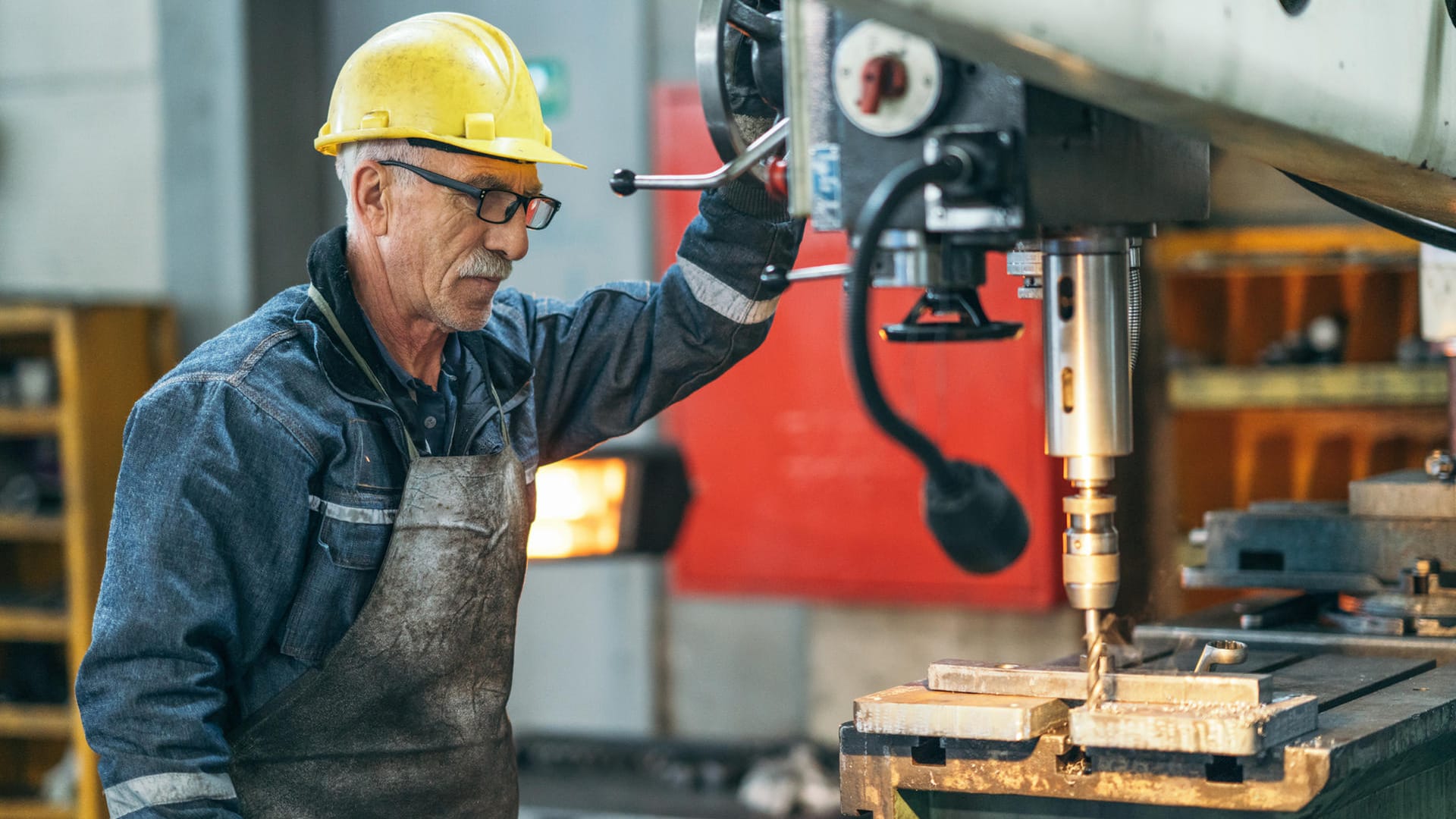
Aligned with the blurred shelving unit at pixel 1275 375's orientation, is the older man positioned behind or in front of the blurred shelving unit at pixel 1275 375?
in front

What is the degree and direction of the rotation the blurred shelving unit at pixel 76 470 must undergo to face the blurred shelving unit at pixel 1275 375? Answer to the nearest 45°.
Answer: approximately 45° to its left

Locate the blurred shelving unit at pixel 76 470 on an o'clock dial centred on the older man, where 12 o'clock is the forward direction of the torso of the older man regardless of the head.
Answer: The blurred shelving unit is roughly at 7 o'clock from the older man.

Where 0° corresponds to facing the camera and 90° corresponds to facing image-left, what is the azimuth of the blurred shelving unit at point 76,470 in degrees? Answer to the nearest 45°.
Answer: approximately 0°

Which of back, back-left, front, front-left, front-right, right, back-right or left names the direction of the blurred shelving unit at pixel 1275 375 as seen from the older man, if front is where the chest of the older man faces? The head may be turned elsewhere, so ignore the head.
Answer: left

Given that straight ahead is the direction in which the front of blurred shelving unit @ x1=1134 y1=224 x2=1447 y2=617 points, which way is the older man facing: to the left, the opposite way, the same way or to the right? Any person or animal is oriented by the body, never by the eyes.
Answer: to the left

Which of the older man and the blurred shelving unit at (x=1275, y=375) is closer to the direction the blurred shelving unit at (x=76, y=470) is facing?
the older man

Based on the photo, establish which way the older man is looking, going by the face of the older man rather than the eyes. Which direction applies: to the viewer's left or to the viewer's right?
to the viewer's right

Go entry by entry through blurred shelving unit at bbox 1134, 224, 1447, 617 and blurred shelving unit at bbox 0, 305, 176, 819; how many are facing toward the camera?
2

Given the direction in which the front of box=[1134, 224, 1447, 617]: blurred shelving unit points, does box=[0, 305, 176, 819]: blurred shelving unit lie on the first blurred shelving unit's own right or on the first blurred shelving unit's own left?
on the first blurred shelving unit's own right
